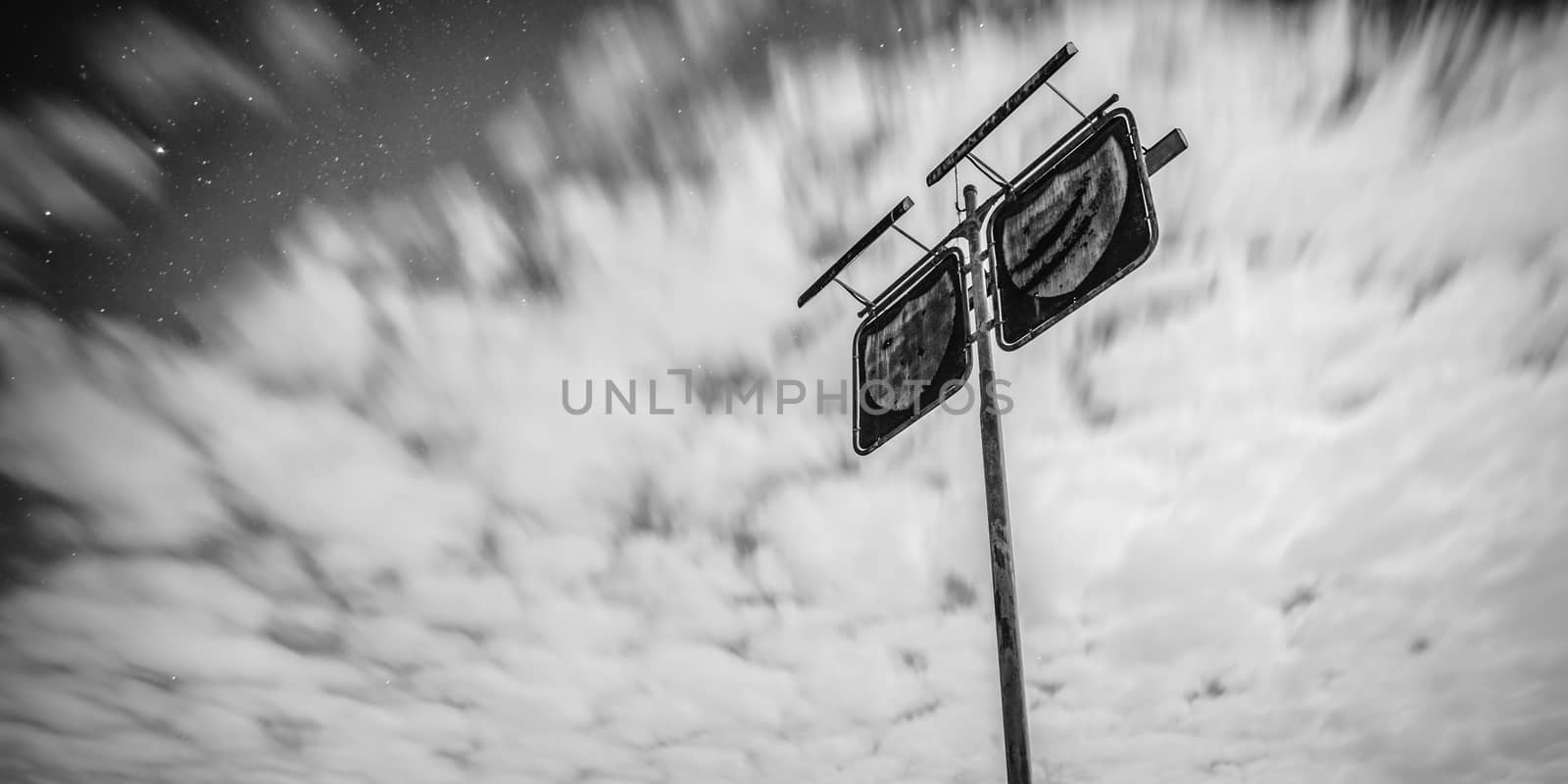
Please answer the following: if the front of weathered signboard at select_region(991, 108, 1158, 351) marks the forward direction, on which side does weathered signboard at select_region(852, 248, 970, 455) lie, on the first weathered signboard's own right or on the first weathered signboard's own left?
on the first weathered signboard's own right

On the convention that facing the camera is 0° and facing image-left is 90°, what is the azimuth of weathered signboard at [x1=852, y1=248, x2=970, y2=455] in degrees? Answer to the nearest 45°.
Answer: approximately 45°

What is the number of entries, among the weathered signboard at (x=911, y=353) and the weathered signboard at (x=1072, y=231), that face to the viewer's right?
0

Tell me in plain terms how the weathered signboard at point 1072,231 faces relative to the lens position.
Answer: facing the viewer and to the left of the viewer

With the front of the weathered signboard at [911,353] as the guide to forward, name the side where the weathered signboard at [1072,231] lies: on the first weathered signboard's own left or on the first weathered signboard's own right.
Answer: on the first weathered signboard's own left
